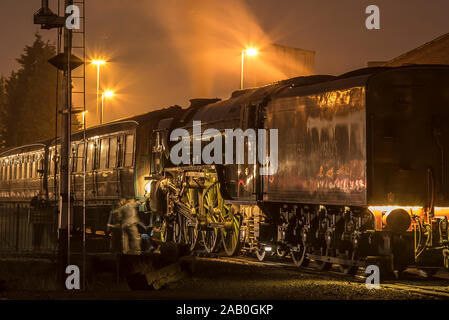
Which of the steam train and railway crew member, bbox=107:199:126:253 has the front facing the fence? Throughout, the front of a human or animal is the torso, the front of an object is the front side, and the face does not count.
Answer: the steam train

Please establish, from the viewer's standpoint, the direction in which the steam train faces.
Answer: facing away from the viewer and to the left of the viewer

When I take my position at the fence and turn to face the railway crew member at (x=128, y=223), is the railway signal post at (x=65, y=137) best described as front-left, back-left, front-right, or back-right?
front-right

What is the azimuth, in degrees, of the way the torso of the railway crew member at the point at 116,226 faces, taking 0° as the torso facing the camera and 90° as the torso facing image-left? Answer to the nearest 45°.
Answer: approximately 270°

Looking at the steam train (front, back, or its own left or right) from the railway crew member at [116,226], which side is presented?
front

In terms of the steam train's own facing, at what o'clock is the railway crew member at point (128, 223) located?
The railway crew member is roughly at 12 o'clock from the steam train.

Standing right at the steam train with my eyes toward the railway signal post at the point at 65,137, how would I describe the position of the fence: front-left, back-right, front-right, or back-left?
front-right

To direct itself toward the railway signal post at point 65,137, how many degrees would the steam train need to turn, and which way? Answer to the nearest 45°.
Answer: approximately 45° to its left

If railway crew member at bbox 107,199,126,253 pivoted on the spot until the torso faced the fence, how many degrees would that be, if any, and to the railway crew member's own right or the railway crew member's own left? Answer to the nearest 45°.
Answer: approximately 135° to the railway crew member's own left

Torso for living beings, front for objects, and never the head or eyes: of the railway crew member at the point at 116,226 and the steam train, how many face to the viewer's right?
1

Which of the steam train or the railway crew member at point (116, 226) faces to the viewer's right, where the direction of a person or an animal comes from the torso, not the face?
the railway crew member
